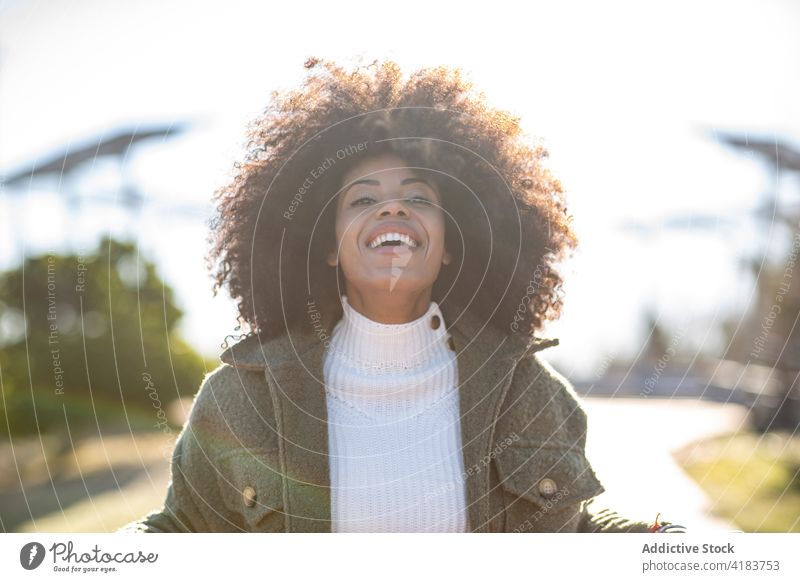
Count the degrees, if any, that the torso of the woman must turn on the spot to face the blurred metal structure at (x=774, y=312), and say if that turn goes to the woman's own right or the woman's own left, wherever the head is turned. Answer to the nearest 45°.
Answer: approximately 135° to the woman's own left

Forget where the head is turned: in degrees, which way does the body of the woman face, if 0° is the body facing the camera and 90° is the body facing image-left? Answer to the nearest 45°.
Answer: approximately 0°
